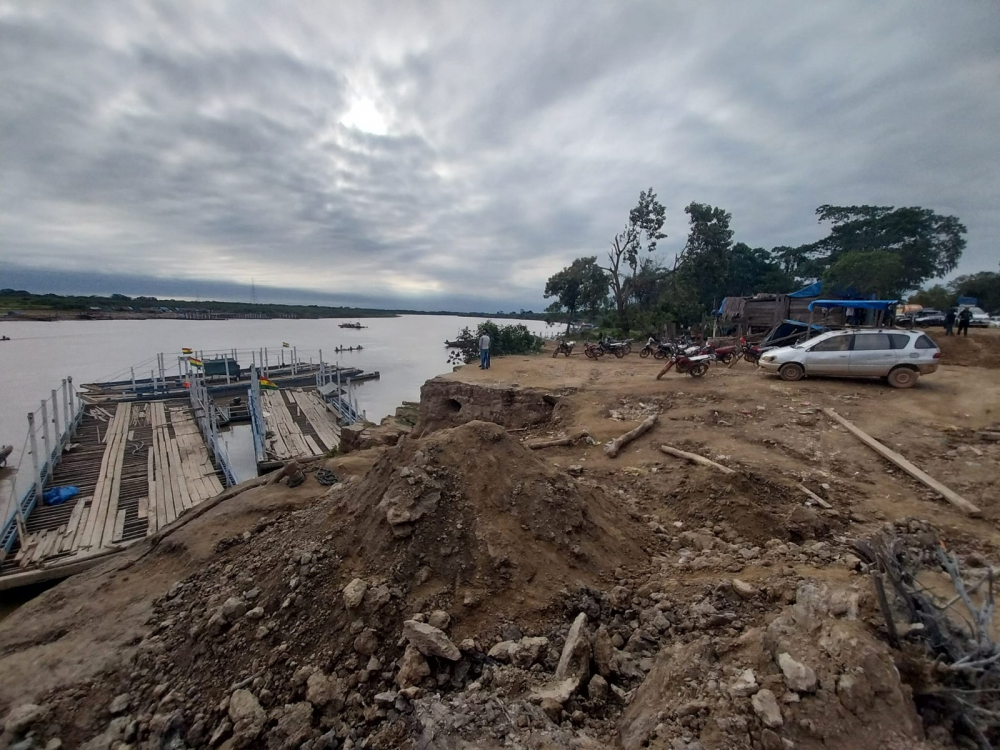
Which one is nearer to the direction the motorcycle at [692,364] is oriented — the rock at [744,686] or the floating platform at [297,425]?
the floating platform

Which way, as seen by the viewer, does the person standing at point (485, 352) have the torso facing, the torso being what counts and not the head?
away from the camera

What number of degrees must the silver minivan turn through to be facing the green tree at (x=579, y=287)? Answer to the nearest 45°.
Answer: approximately 45° to its right

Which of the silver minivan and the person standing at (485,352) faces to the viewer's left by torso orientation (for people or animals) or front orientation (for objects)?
the silver minivan

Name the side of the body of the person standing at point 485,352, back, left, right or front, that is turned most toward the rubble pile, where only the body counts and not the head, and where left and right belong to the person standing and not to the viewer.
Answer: back

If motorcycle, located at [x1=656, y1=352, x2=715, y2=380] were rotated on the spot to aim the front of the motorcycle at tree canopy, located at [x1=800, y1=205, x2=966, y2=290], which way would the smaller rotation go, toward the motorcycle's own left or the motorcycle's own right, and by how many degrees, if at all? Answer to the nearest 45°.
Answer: approximately 135° to the motorcycle's own right

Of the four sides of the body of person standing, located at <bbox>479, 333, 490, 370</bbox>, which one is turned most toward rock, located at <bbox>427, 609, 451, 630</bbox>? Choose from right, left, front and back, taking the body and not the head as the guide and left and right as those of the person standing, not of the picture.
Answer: back

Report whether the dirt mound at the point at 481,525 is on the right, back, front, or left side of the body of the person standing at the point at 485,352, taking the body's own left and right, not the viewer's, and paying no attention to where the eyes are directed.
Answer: back

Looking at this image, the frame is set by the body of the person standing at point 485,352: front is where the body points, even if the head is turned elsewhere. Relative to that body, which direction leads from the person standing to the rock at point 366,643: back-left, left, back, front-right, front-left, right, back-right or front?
back

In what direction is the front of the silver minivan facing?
to the viewer's left

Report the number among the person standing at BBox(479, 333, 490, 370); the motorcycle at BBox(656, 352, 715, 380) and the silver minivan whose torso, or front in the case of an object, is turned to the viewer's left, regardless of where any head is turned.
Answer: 2

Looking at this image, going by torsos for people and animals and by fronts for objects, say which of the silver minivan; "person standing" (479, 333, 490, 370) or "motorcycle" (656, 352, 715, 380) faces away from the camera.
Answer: the person standing

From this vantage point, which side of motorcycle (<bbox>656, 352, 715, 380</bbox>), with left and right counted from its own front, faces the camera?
left

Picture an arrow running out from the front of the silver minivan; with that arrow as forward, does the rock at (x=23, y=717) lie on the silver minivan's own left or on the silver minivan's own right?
on the silver minivan's own left
